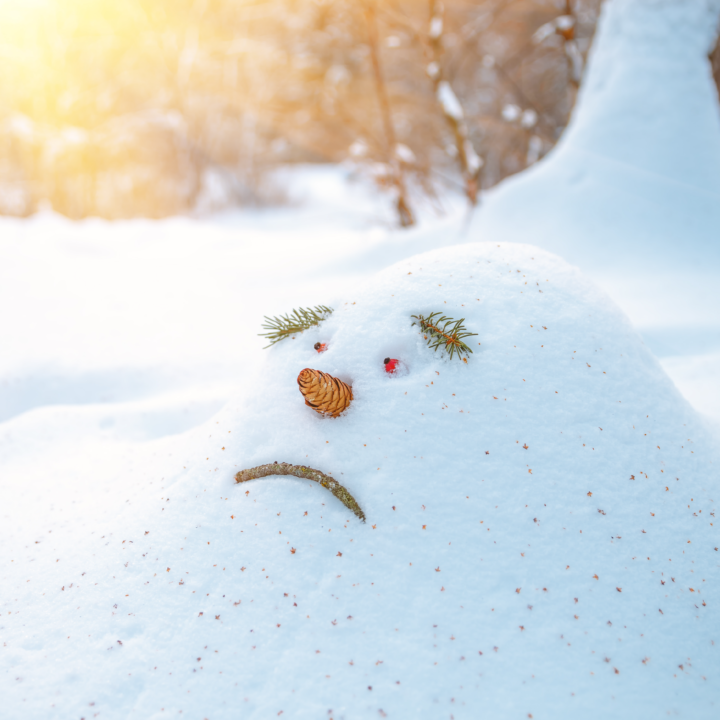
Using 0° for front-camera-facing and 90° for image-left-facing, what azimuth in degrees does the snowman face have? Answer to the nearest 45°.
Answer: approximately 45°

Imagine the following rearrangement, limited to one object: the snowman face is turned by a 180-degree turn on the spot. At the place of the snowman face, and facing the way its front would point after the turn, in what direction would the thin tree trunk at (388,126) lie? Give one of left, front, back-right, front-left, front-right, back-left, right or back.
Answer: front-left
